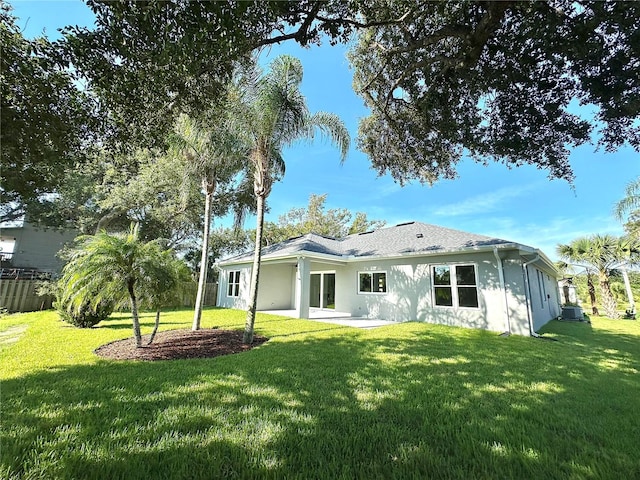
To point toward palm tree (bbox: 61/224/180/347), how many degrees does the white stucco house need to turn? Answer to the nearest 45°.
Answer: approximately 180°

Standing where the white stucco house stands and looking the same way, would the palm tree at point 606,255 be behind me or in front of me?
in front

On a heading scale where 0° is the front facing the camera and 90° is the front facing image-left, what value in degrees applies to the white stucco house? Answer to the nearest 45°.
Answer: approximately 225°

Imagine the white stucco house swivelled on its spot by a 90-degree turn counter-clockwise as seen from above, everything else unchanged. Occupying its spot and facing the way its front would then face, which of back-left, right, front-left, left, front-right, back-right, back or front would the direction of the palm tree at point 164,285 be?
left

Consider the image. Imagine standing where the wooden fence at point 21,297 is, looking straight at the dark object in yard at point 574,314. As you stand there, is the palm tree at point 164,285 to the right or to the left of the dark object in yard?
right

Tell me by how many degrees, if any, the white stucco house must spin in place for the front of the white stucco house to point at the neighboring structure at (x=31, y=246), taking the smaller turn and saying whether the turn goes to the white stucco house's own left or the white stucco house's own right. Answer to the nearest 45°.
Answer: approximately 135° to the white stucco house's own left

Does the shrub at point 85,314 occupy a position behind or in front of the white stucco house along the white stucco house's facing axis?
behind

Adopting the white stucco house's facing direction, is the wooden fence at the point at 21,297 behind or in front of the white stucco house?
behind

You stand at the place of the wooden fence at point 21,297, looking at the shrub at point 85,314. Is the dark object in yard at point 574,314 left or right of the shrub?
left
